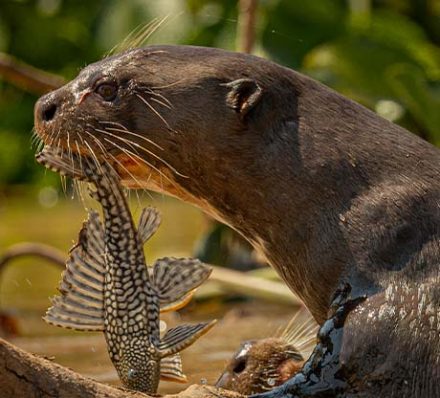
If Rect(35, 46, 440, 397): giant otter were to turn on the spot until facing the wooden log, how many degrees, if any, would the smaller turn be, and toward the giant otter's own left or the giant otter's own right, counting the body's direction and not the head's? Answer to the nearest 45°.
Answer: approximately 45° to the giant otter's own left

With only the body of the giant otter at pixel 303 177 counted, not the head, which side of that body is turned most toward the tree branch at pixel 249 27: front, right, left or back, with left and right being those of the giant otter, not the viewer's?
right

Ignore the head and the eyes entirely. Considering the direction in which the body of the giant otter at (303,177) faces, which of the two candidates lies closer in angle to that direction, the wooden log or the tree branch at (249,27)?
the wooden log

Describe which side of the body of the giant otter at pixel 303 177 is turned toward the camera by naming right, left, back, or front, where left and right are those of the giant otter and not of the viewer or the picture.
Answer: left
